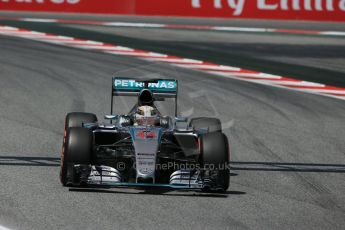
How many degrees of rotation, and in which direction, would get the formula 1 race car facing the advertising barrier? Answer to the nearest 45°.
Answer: approximately 180°

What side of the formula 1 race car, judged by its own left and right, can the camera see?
front
